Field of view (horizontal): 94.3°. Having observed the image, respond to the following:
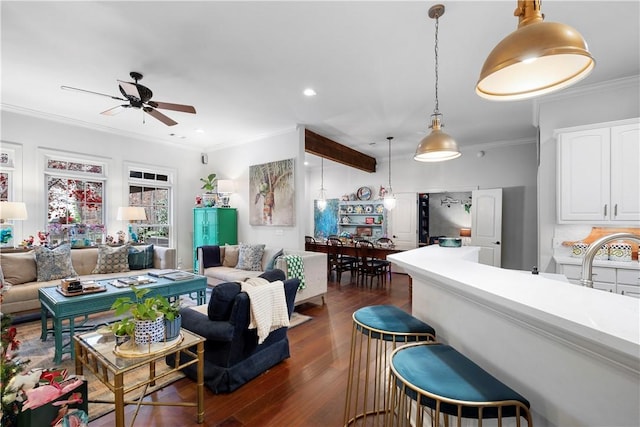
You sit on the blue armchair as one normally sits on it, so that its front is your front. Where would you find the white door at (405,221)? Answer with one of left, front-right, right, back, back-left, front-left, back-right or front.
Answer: right

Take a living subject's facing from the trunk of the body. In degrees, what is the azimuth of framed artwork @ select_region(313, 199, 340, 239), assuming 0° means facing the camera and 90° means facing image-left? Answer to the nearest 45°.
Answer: approximately 0°

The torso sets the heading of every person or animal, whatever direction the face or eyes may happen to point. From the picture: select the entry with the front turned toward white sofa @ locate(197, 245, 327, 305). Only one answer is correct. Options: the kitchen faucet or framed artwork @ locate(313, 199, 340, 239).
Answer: the framed artwork

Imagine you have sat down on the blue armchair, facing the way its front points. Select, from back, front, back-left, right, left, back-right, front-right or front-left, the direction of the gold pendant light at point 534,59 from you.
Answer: back

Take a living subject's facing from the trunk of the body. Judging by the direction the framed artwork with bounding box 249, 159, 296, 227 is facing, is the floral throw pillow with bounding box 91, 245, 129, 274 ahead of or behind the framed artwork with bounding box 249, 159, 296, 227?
ahead

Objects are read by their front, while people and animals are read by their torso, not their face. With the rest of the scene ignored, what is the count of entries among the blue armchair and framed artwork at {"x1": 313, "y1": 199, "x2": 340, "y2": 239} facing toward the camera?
1
